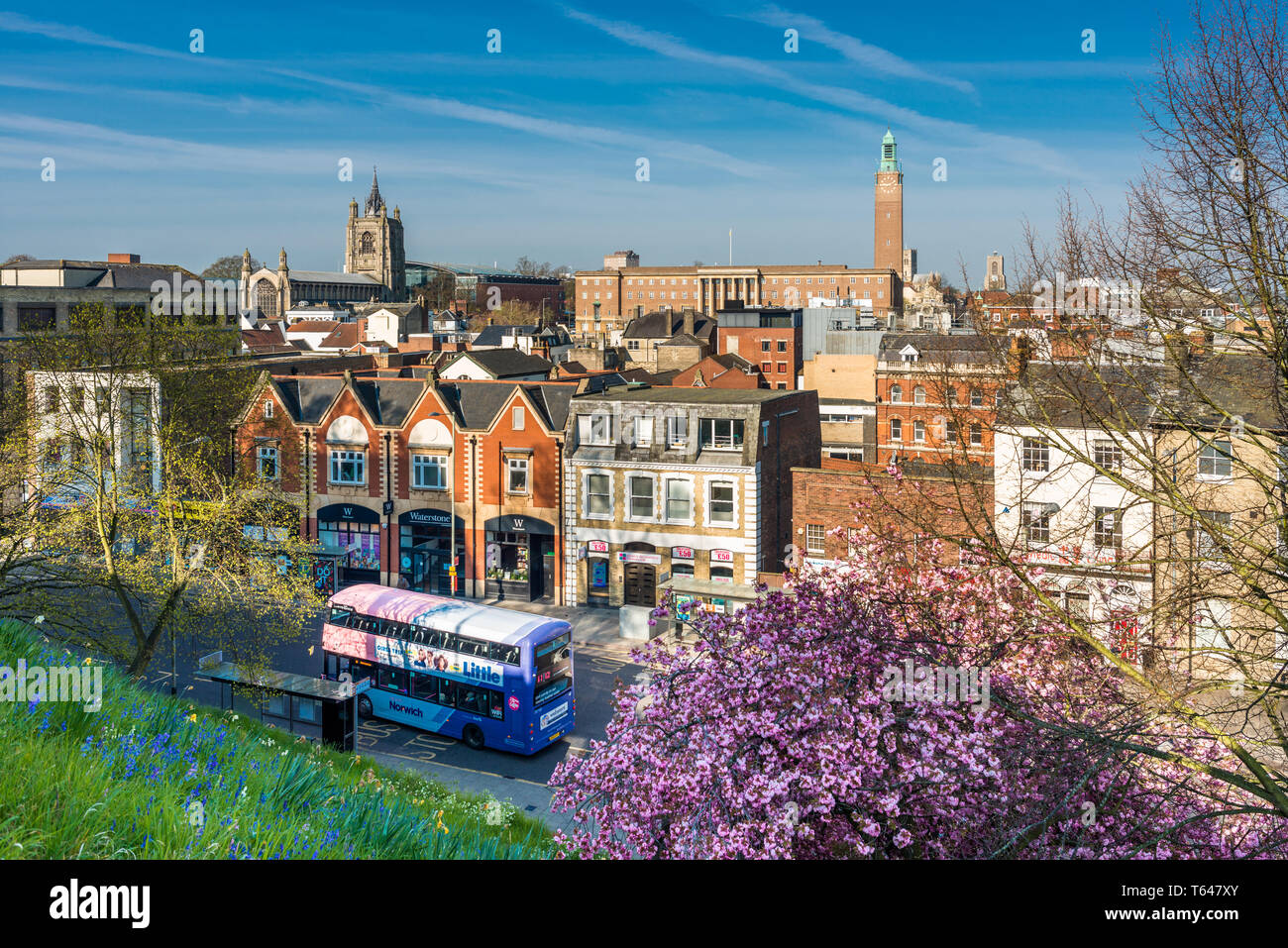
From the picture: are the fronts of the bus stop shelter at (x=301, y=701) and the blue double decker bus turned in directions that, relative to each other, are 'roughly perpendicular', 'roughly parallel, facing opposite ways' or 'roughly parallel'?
roughly perpendicular

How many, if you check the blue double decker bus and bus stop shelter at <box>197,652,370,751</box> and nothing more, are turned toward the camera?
0

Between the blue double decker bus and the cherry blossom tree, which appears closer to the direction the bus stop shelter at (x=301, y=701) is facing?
the blue double decker bus

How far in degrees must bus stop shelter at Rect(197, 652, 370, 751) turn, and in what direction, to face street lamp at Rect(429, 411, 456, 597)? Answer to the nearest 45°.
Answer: approximately 45° to its left

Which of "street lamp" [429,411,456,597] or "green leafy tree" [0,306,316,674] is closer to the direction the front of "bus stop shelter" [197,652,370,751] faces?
the street lamp

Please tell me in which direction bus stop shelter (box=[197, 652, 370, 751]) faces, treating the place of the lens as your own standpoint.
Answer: facing away from the viewer and to the right of the viewer
